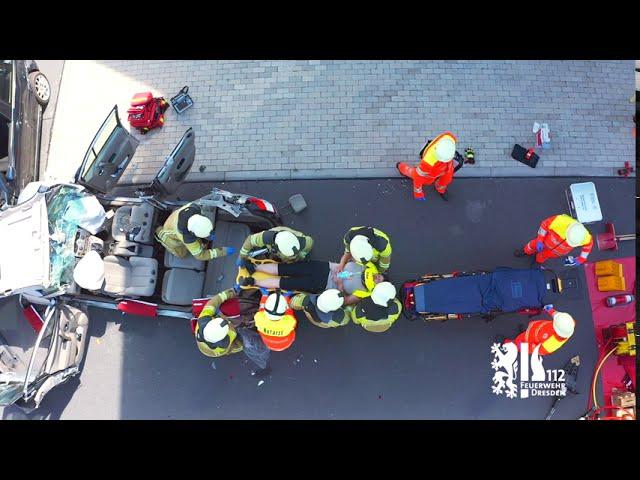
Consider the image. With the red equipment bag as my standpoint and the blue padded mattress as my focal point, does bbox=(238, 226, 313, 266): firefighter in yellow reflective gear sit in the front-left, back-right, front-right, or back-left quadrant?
front-right

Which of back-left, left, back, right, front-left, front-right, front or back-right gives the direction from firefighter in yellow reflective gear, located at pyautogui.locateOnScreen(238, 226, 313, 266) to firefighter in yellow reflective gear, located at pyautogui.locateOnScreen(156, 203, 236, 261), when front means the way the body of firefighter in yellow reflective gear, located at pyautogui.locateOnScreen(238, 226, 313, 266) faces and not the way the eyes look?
right

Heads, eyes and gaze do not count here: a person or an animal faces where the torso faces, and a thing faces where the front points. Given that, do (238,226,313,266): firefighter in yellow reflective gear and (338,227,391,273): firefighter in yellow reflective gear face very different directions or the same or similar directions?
same or similar directions

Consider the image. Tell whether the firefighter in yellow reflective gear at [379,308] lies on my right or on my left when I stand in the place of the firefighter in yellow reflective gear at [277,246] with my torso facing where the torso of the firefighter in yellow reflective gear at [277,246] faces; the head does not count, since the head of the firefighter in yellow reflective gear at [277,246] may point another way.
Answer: on my left

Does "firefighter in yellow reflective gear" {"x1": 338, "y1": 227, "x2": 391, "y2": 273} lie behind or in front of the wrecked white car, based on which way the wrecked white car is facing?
behind

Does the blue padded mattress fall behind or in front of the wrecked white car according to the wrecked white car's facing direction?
behind

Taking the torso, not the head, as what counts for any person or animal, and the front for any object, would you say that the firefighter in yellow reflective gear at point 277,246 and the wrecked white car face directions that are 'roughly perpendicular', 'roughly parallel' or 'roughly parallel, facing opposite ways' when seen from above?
roughly perpendicular

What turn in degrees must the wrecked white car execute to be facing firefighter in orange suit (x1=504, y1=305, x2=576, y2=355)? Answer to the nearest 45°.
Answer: approximately 180°

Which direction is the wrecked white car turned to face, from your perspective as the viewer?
facing to the left of the viewer

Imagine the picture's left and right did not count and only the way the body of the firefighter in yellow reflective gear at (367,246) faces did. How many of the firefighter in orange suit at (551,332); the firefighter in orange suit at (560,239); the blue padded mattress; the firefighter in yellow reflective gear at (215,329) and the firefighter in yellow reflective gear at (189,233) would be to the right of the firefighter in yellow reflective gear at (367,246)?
2

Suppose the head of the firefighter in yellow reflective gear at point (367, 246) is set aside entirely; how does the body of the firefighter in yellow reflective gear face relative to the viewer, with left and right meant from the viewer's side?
facing the viewer

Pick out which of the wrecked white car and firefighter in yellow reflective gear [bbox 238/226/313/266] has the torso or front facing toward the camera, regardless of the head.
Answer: the firefighter in yellow reflective gear

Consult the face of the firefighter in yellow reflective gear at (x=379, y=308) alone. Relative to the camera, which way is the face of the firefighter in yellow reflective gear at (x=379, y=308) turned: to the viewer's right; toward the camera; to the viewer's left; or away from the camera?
away from the camera

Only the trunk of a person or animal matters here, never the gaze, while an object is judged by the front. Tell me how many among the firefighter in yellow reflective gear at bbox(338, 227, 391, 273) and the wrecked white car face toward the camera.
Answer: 1
